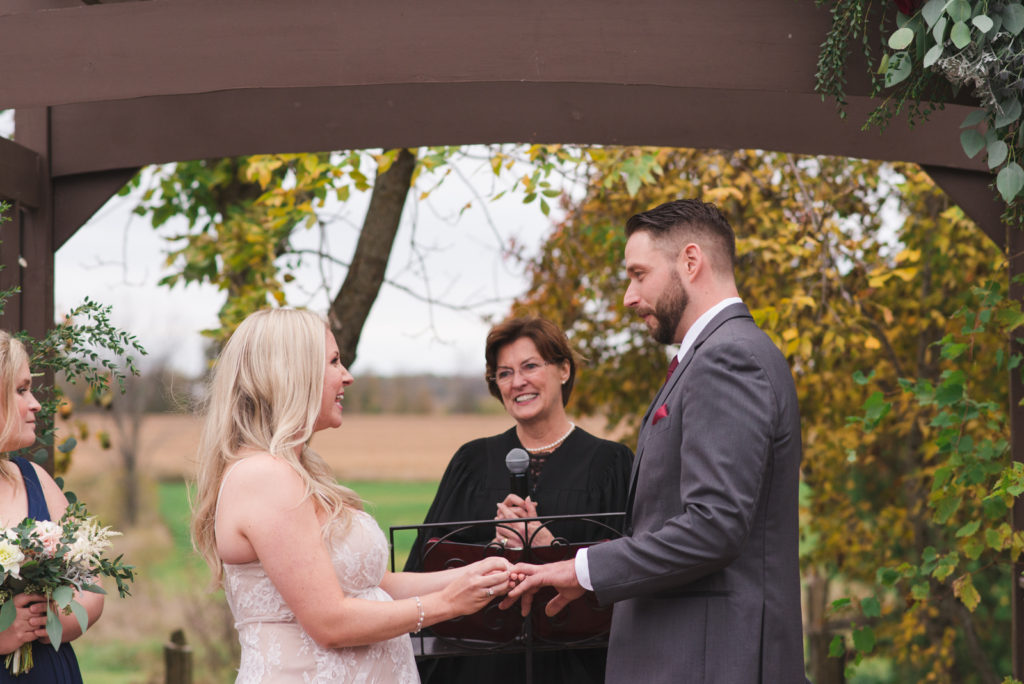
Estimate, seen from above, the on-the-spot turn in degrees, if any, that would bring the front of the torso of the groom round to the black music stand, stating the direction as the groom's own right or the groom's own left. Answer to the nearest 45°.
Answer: approximately 45° to the groom's own right

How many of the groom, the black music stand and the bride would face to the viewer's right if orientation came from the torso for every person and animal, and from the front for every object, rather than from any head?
1

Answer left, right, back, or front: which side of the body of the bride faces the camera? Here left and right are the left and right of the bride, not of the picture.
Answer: right

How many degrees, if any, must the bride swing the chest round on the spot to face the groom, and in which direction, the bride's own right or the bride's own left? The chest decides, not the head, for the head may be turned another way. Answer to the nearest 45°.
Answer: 0° — they already face them

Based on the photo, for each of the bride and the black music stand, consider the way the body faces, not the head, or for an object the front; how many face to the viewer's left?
0

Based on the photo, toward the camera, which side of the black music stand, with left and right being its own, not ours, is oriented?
back

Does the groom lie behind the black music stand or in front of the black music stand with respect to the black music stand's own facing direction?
behind

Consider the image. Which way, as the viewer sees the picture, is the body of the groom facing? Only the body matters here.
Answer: to the viewer's left

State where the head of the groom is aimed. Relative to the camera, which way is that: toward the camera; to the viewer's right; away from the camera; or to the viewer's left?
to the viewer's left

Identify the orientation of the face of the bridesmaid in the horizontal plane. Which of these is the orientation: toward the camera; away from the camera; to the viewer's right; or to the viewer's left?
to the viewer's right

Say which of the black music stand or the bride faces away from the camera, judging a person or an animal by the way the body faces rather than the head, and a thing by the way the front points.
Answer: the black music stand

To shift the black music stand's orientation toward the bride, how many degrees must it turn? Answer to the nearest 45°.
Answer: approximately 135° to its left

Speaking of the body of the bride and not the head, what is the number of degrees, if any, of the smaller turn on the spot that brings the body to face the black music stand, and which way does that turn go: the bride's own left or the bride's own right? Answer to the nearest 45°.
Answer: approximately 45° to the bride's own left

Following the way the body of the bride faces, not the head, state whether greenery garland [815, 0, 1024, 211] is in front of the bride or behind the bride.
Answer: in front

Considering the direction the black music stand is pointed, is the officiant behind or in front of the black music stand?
in front
